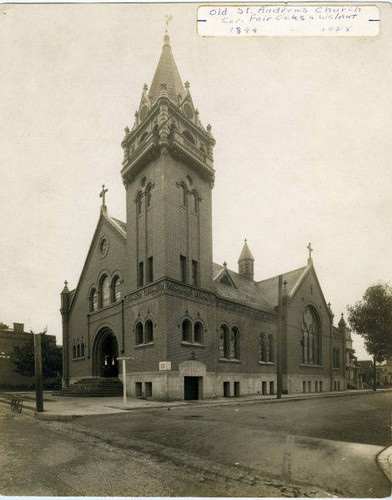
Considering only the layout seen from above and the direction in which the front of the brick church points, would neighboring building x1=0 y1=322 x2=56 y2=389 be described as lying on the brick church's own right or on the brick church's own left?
on the brick church's own right
